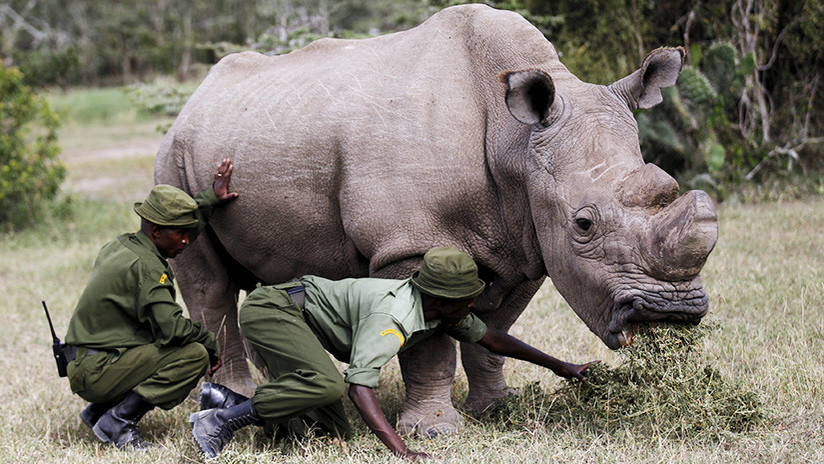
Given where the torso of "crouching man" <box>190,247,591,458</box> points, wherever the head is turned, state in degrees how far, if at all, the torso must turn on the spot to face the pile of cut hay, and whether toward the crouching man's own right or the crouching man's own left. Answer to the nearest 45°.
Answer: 0° — they already face it

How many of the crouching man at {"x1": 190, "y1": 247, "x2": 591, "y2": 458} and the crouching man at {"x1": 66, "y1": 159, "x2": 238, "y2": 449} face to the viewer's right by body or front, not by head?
2

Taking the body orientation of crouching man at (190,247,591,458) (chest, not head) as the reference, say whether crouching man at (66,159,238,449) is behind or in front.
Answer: behind

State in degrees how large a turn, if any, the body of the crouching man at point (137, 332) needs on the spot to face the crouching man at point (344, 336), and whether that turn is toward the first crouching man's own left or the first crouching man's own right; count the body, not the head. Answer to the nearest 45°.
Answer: approximately 45° to the first crouching man's own right

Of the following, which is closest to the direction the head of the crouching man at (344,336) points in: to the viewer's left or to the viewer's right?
to the viewer's right

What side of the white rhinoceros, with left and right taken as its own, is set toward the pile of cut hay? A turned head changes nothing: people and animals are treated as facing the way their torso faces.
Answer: front

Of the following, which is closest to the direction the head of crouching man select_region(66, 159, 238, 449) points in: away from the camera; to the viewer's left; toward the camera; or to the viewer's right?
to the viewer's right

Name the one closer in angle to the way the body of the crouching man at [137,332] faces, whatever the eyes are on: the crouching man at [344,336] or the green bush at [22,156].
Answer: the crouching man

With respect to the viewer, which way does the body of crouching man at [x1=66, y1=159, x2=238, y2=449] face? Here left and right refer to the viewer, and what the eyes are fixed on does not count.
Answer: facing to the right of the viewer

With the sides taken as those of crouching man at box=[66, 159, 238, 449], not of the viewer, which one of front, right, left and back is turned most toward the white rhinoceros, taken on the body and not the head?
front

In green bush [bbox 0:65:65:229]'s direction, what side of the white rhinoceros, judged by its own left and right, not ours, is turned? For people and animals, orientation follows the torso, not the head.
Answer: back

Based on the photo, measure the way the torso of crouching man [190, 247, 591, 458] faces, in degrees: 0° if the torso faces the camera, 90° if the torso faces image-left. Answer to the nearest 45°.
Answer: approximately 270°
